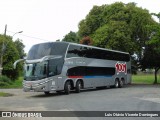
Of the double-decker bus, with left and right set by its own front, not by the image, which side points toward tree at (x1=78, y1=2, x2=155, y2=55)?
back

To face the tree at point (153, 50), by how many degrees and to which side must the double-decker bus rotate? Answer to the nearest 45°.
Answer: approximately 180°

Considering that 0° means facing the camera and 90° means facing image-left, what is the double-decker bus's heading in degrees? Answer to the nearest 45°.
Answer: approximately 45°

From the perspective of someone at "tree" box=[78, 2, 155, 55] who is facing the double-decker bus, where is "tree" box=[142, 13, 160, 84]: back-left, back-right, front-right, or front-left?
back-left

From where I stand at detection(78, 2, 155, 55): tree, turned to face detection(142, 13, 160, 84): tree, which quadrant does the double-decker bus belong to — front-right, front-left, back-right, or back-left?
back-right
